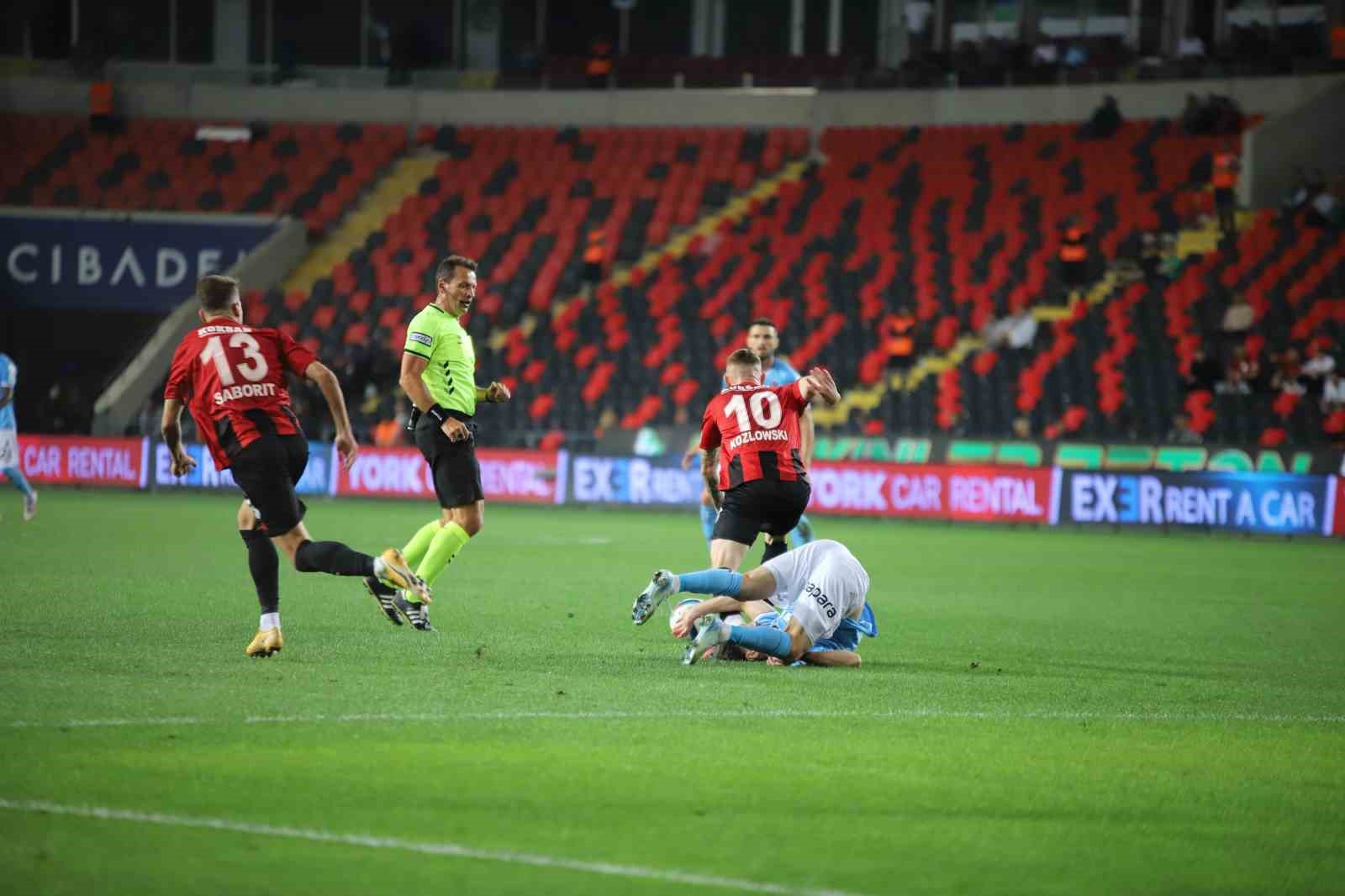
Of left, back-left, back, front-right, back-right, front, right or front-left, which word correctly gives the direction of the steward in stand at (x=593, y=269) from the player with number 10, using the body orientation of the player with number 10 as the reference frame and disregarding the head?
front

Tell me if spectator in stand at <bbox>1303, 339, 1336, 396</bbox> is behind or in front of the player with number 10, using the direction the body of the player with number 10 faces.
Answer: in front

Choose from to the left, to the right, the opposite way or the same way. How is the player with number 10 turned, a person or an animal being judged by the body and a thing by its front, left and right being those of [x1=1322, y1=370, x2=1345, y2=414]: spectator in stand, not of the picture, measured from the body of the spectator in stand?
the opposite way

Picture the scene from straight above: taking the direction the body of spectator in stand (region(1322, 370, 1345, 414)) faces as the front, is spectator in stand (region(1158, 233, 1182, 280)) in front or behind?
behind

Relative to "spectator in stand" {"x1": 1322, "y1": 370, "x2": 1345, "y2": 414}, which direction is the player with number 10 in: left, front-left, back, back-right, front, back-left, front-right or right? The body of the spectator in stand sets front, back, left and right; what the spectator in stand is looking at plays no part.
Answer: front

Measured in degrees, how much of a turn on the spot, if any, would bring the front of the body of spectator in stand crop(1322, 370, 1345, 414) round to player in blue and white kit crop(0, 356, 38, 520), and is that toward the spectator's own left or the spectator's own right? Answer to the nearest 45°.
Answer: approximately 45° to the spectator's own right

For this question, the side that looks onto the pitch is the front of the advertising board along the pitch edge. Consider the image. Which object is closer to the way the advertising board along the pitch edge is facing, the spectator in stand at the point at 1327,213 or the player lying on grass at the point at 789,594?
the player lying on grass

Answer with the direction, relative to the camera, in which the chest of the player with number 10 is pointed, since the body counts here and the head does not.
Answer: away from the camera

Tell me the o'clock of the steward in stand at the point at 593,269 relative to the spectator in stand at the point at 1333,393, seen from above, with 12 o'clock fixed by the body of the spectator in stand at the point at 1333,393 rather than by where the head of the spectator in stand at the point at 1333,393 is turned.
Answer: the steward in stand at the point at 593,269 is roughly at 4 o'clock from the spectator in stand at the point at 1333,393.

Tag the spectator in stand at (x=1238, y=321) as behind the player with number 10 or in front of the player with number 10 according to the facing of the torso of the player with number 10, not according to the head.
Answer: in front

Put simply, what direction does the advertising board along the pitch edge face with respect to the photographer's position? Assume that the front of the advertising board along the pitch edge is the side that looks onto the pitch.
facing the viewer

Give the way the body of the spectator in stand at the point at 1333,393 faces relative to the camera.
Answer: toward the camera

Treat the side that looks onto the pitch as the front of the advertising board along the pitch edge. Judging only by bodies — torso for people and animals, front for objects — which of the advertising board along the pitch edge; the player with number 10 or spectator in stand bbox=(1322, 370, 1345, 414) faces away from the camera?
the player with number 10

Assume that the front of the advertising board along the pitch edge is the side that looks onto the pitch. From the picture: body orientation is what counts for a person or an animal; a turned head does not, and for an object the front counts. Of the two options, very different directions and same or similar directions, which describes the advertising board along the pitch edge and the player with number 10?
very different directions
